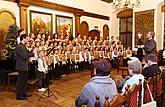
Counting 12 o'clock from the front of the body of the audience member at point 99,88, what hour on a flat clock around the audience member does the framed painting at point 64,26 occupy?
The framed painting is roughly at 1 o'clock from the audience member.

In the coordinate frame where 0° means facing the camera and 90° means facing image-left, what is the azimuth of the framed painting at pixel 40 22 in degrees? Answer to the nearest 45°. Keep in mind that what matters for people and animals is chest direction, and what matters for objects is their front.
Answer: approximately 315°

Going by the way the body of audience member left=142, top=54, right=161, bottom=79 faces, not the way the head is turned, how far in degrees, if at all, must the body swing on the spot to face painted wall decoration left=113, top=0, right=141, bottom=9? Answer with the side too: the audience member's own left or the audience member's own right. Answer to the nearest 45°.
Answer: approximately 45° to the audience member's own right

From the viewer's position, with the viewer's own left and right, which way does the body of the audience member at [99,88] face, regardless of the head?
facing away from the viewer and to the left of the viewer

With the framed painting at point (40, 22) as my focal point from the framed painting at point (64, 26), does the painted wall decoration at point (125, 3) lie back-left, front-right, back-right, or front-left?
back-left

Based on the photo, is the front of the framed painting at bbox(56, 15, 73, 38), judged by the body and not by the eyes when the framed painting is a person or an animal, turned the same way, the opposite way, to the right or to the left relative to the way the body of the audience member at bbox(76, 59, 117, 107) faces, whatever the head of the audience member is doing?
the opposite way

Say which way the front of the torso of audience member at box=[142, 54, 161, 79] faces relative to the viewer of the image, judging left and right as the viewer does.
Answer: facing away from the viewer and to the left of the viewer

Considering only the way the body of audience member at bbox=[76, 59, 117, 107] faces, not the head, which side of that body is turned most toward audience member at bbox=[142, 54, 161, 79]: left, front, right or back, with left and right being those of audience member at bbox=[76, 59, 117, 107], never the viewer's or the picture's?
right

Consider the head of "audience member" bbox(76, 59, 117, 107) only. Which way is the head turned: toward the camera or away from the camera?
away from the camera
